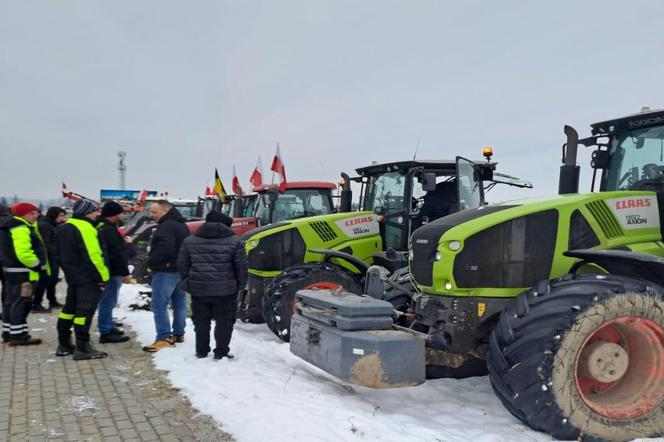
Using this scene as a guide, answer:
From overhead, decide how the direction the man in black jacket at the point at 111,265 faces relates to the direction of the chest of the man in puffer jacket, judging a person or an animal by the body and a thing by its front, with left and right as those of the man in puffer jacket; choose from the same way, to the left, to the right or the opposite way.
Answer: to the right

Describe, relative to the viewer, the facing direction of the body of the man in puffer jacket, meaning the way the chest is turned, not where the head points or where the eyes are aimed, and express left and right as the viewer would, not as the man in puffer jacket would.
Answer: facing away from the viewer

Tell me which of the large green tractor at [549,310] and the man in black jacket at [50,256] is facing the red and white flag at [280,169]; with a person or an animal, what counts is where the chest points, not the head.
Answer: the man in black jacket

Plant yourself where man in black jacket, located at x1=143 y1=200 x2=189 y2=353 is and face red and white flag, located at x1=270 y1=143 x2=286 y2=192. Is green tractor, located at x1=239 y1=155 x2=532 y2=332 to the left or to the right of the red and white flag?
right

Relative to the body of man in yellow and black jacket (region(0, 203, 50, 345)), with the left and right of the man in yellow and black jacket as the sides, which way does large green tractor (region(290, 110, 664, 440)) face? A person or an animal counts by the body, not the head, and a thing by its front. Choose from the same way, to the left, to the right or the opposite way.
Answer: the opposite way

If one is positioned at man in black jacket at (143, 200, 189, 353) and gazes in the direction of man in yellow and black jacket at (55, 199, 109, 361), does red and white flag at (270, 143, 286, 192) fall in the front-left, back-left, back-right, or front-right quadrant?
back-right

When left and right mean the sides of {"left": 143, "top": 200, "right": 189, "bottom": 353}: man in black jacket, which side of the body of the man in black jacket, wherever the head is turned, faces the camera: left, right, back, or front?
left

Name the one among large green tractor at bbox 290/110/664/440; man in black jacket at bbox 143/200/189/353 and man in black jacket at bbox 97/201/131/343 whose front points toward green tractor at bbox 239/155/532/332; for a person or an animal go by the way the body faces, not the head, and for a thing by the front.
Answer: man in black jacket at bbox 97/201/131/343

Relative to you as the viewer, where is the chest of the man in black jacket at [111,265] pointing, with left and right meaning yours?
facing to the right of the viewer

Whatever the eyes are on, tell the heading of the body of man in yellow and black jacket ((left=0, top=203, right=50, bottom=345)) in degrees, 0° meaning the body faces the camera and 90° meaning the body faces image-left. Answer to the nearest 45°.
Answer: approximately 270°

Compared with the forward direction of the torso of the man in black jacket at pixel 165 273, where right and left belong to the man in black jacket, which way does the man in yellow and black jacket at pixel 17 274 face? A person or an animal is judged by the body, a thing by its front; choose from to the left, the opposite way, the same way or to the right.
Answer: the opposite way

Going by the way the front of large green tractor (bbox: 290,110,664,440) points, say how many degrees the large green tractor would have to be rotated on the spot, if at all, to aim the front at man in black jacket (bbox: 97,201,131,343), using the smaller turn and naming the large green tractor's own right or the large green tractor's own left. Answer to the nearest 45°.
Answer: approximately 45° to the large green tractor's own right

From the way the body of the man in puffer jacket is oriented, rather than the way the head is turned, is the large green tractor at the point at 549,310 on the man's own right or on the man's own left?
on the man's own right
